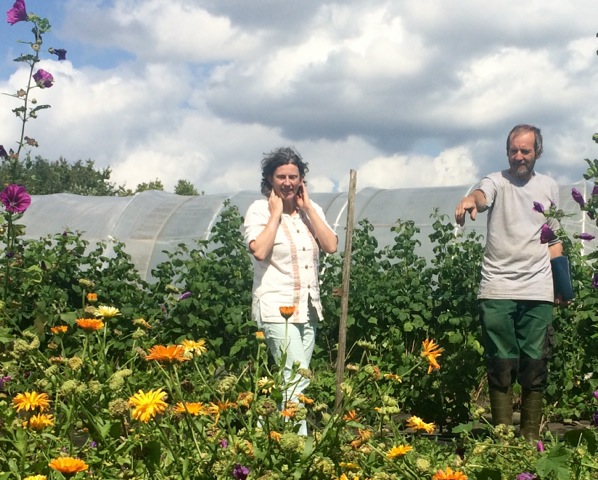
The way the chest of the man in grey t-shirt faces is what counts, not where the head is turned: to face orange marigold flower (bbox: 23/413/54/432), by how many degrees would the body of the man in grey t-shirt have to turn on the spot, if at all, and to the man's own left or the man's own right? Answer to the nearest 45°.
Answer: approximately 45° to the man's own right

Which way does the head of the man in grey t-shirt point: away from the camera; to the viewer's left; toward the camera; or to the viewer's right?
toward the camera

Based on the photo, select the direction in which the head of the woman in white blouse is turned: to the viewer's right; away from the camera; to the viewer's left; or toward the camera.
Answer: toward the camera

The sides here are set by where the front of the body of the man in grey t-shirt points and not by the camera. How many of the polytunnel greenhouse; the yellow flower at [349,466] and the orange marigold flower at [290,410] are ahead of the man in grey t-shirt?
2

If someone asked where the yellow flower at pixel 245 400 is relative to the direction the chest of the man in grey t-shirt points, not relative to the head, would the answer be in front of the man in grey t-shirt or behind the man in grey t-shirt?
in front

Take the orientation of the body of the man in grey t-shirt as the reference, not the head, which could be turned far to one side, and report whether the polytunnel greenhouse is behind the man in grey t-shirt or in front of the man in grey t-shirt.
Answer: behind

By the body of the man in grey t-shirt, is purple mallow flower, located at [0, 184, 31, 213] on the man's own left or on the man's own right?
on the man's own right

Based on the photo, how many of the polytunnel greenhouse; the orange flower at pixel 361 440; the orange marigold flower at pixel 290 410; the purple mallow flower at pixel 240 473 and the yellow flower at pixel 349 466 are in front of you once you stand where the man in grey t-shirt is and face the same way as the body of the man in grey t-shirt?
4

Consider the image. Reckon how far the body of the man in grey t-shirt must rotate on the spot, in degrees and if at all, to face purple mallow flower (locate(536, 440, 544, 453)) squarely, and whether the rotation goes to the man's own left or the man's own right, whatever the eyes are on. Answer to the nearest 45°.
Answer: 0° — they already face it

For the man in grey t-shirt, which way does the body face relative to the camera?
toward the camera

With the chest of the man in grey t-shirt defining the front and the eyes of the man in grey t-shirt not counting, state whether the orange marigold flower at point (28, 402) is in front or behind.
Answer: in front

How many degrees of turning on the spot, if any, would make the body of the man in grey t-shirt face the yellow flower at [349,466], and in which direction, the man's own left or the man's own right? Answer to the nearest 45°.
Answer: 0° — they already face it

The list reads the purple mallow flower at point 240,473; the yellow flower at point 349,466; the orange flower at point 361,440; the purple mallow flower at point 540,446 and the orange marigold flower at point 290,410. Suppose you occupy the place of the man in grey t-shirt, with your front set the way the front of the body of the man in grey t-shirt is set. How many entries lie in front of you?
5
